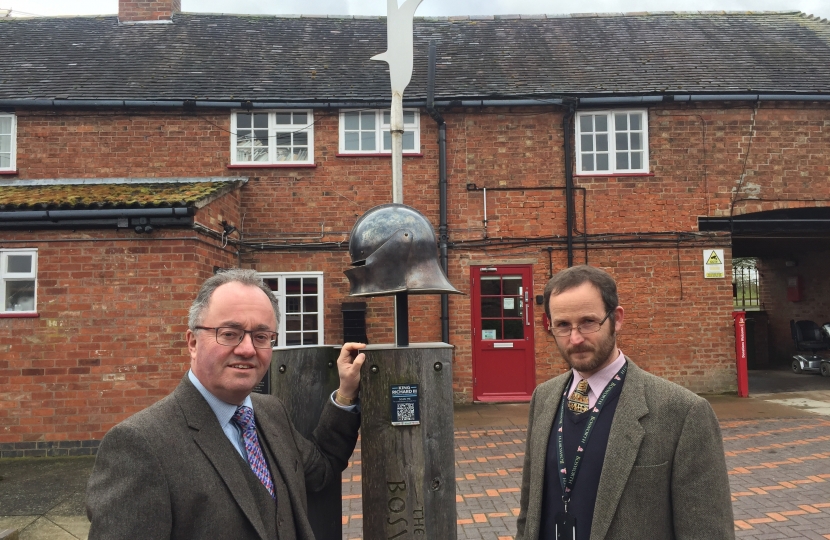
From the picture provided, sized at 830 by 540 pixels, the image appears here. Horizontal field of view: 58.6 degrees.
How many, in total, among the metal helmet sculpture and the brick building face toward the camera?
1

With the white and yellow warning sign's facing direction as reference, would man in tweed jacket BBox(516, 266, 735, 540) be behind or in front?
in front

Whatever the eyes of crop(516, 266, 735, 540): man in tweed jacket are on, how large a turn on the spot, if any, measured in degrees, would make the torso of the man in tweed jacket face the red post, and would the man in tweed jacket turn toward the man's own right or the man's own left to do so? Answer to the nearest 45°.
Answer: approximately 135° to the man's own right

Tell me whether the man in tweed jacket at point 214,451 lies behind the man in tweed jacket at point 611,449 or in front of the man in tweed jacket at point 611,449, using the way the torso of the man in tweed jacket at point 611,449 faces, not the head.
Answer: in front

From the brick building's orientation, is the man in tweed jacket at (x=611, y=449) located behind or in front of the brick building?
in front

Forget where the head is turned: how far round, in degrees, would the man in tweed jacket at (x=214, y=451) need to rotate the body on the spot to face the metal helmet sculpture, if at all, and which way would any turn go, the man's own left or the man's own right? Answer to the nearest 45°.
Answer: approximately 90° to the man's own left

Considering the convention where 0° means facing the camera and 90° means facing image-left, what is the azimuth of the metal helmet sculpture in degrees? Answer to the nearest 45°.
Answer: approximately 90°

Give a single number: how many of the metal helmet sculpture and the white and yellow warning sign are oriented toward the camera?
1

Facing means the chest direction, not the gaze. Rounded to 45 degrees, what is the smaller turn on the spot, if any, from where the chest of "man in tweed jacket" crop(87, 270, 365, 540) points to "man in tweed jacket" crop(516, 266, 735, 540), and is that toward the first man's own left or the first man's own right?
approximately 45° to the first man's own left

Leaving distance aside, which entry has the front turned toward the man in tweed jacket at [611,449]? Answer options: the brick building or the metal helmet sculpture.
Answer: the brick building

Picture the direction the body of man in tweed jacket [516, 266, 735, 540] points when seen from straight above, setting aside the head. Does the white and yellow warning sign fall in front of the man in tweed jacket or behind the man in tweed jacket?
behind

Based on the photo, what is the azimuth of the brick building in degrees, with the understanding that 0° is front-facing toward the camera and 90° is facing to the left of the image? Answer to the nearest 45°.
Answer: approximately 0°
